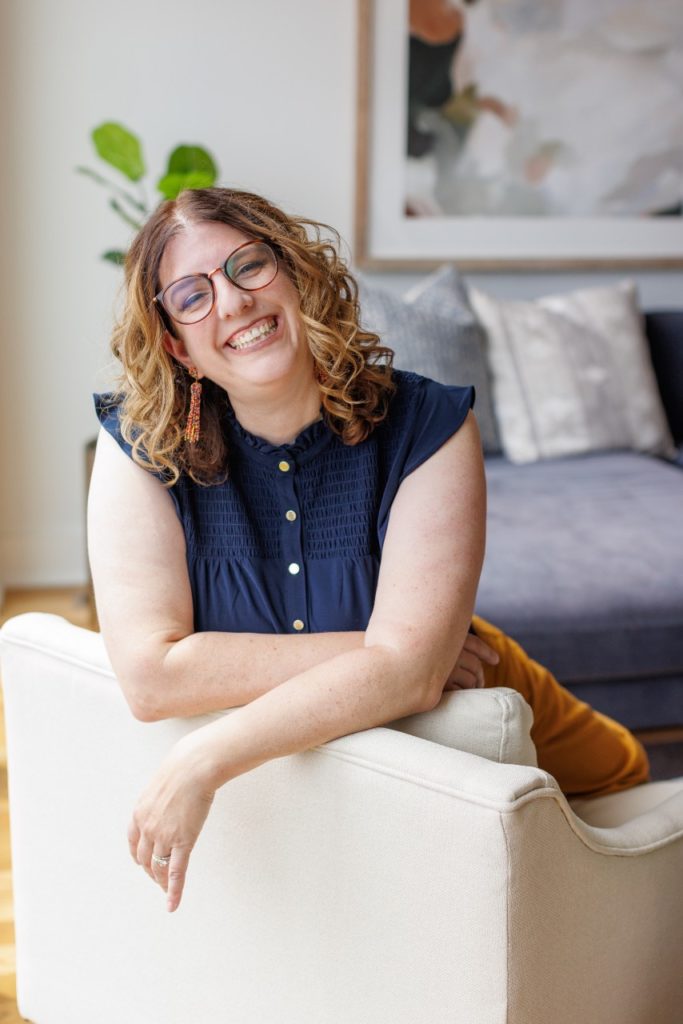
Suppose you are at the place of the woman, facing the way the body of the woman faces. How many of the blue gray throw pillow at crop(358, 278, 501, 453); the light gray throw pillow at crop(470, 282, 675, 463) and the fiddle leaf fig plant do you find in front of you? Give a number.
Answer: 0

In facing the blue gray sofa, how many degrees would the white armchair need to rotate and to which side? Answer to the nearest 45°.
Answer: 0° — it already faces it

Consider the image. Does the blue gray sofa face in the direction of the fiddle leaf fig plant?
no

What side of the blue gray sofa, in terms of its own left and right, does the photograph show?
front

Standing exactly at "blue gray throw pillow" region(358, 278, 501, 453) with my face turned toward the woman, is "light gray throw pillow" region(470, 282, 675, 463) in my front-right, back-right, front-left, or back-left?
back-left

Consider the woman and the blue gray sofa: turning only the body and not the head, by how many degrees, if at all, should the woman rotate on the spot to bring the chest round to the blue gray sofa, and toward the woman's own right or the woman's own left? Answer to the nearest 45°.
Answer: approximately 135° to the woman's own left

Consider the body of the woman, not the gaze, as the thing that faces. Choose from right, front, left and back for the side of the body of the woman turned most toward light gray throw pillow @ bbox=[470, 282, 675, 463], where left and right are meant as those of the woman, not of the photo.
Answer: back

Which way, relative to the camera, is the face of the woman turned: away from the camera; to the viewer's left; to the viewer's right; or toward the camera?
toward the camera

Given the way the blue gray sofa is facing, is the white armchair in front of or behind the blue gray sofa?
in front

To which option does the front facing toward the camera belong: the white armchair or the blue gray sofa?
the blue gray sofa

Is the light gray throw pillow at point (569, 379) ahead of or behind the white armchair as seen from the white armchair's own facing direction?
ahead

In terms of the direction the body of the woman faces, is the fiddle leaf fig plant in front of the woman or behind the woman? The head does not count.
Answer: behind

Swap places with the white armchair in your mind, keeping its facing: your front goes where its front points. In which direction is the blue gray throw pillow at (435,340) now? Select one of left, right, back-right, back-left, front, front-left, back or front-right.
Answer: front-left

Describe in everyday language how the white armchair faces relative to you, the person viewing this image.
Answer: facing away from the viewer and to the right of the viewer
